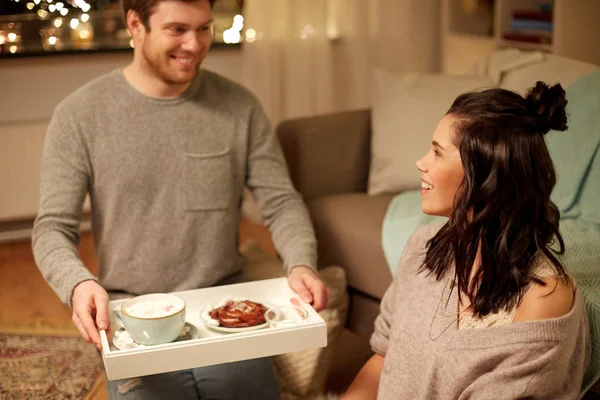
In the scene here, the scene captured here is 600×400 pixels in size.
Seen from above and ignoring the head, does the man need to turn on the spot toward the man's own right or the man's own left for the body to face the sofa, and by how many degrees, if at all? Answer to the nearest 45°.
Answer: approximately 90° to the man's own left

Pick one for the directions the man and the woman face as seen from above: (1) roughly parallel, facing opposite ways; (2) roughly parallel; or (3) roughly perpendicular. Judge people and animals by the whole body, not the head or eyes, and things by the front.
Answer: roughly perpendicular

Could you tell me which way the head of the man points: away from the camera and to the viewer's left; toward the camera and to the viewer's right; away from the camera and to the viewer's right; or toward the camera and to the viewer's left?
toward the camera and to the viewer's right

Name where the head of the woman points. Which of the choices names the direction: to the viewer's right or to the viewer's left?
to the viewer's left

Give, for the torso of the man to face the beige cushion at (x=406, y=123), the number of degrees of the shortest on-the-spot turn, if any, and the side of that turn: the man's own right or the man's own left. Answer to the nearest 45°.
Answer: approximately 90° to the man's own left

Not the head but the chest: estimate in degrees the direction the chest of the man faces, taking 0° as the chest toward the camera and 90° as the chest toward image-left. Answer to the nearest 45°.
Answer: approximately 315°

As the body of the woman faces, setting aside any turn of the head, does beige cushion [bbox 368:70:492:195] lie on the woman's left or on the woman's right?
on the woman's right

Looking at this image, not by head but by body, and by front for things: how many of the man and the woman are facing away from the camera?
0

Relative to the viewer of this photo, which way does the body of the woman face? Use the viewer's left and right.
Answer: facing the viewer and to the left of the viewer
